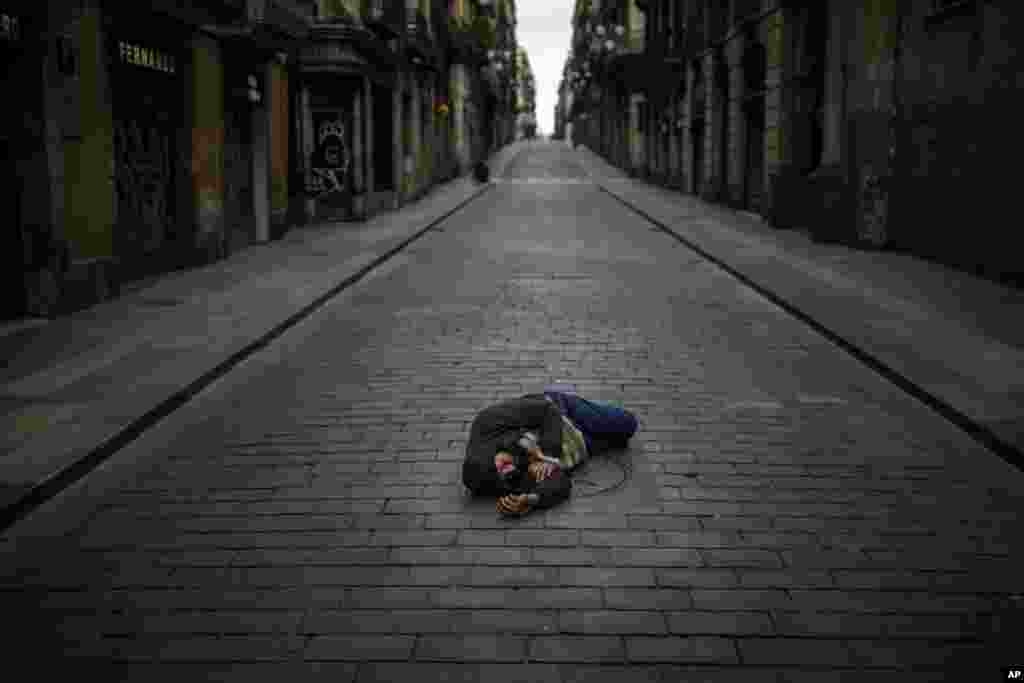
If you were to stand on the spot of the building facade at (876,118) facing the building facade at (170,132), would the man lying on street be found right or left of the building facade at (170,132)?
left

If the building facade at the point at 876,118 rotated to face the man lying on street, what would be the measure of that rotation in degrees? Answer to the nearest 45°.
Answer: approximately 45° to its left

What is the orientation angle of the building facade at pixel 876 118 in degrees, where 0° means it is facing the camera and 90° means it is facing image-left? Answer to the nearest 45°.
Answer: approximately 45°

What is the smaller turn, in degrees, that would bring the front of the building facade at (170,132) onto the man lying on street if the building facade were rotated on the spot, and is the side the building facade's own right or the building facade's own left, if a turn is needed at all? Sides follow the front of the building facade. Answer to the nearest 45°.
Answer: approximately 45° to the building facade's own right

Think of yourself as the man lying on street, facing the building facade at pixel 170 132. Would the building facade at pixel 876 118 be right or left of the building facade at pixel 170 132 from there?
right

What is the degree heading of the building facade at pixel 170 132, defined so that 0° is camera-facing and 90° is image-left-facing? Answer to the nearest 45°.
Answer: approximately 315°
